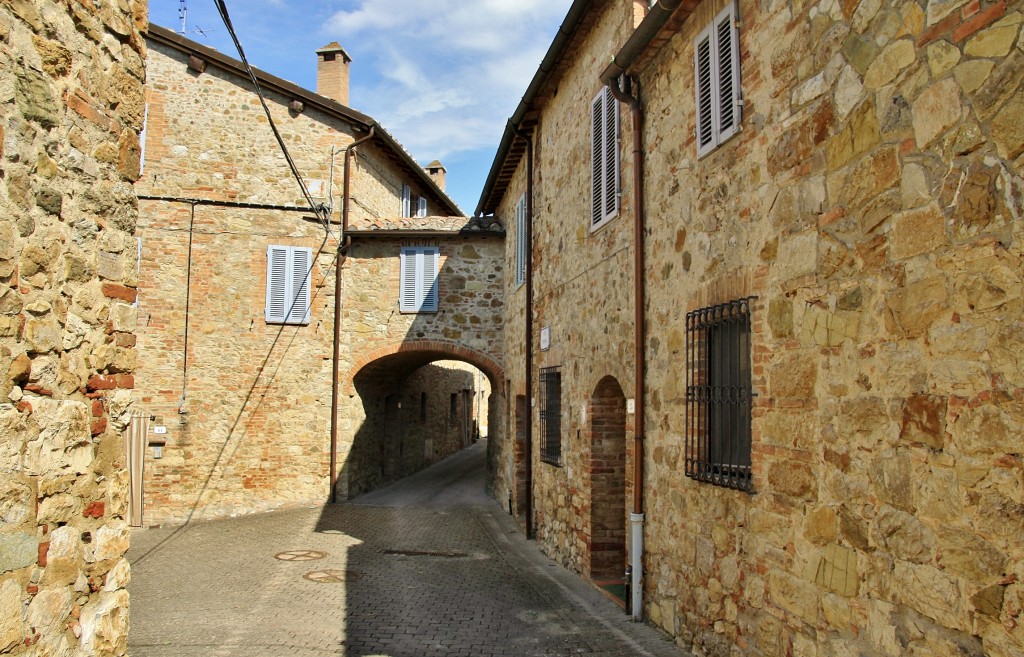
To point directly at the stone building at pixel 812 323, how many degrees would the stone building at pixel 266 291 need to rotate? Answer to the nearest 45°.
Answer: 0° — it already faces it

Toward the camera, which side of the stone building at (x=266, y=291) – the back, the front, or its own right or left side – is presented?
front
